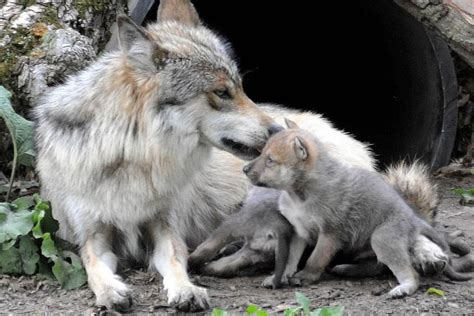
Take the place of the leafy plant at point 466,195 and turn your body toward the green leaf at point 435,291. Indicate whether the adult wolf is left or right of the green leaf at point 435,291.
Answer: right

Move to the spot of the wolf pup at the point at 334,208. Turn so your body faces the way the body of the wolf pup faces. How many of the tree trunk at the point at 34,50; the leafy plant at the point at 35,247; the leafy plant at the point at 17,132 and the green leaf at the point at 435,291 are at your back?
1

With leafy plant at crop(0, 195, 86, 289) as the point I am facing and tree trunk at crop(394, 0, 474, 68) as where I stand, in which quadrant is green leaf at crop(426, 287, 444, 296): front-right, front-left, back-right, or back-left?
front-left

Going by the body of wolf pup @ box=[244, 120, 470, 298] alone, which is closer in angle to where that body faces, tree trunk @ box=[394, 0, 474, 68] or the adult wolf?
the adult wolf

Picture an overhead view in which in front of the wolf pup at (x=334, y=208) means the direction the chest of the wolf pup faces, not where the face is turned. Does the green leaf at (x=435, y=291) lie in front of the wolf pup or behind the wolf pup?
behind

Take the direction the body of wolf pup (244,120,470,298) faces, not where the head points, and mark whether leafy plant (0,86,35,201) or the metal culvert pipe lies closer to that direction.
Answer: the leafy plant

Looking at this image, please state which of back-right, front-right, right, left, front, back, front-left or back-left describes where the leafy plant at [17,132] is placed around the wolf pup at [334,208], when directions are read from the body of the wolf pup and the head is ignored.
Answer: front

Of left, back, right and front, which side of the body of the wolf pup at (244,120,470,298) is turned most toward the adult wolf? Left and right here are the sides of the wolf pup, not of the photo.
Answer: front

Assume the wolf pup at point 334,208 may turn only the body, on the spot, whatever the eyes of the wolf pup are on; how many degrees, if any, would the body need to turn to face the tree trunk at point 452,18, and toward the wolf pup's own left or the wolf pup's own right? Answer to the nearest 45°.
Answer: approximately 90° to the wolf pup's own right

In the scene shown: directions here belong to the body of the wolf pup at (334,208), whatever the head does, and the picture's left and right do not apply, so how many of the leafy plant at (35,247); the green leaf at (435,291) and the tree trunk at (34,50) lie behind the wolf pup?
1

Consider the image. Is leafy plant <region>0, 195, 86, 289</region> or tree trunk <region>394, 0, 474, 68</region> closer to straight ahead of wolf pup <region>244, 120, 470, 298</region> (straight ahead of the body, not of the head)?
the leafy plant

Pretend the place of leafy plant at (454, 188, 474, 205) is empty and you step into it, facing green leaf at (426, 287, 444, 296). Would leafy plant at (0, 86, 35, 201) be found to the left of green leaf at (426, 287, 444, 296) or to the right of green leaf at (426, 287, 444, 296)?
right

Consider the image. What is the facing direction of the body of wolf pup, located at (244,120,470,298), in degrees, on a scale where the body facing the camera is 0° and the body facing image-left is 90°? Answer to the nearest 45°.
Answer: approximately 90°

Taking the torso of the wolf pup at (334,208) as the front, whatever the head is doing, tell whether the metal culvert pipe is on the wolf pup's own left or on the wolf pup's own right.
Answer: on the wolf pup's own right
